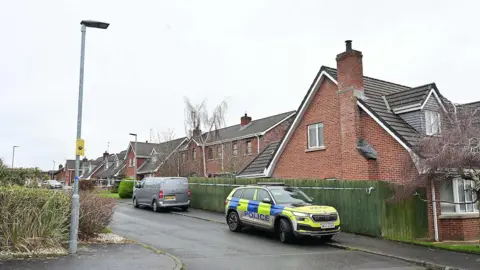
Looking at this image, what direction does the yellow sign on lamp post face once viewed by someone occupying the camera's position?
facing the viewer

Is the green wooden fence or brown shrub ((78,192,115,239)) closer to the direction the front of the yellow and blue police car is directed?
the green wooden fence

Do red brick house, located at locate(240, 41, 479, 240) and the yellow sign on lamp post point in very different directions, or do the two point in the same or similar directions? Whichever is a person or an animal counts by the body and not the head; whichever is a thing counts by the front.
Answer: same or similar directions

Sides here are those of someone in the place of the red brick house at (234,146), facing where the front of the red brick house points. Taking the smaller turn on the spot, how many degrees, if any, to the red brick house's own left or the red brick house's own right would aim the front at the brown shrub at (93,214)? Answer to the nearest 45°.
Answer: approximately 45° to the red brick house's own left

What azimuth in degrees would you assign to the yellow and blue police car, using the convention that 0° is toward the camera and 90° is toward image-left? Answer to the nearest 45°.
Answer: approximately 315°

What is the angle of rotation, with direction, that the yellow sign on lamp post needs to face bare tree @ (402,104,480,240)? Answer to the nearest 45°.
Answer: approximately 90° to its left

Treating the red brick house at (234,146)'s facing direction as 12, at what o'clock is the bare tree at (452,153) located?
The bare tree is roughly at 10 o'clock from the red brick house.

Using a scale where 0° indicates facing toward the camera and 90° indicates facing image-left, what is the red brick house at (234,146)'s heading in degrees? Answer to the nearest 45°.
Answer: approximately 45°

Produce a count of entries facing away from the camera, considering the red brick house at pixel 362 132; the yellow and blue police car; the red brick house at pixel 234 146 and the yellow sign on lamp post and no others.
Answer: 0

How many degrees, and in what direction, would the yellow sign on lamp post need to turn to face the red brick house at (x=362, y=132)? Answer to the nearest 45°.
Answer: approximately 90° to its left

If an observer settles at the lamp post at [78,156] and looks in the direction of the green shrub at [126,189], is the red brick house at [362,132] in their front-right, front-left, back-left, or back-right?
front-right

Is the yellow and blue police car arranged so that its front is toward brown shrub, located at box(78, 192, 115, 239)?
no

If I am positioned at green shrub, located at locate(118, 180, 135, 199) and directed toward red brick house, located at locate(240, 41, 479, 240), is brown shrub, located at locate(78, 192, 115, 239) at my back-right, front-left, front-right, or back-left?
front-right

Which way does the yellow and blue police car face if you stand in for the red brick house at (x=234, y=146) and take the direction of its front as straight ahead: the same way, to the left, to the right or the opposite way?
to the left

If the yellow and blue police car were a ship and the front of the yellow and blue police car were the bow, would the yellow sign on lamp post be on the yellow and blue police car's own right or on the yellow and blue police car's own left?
on the yellow and blue police car's own right

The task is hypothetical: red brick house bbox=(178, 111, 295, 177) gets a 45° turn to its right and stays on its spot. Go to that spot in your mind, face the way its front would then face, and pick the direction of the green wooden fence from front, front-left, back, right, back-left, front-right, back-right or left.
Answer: left
